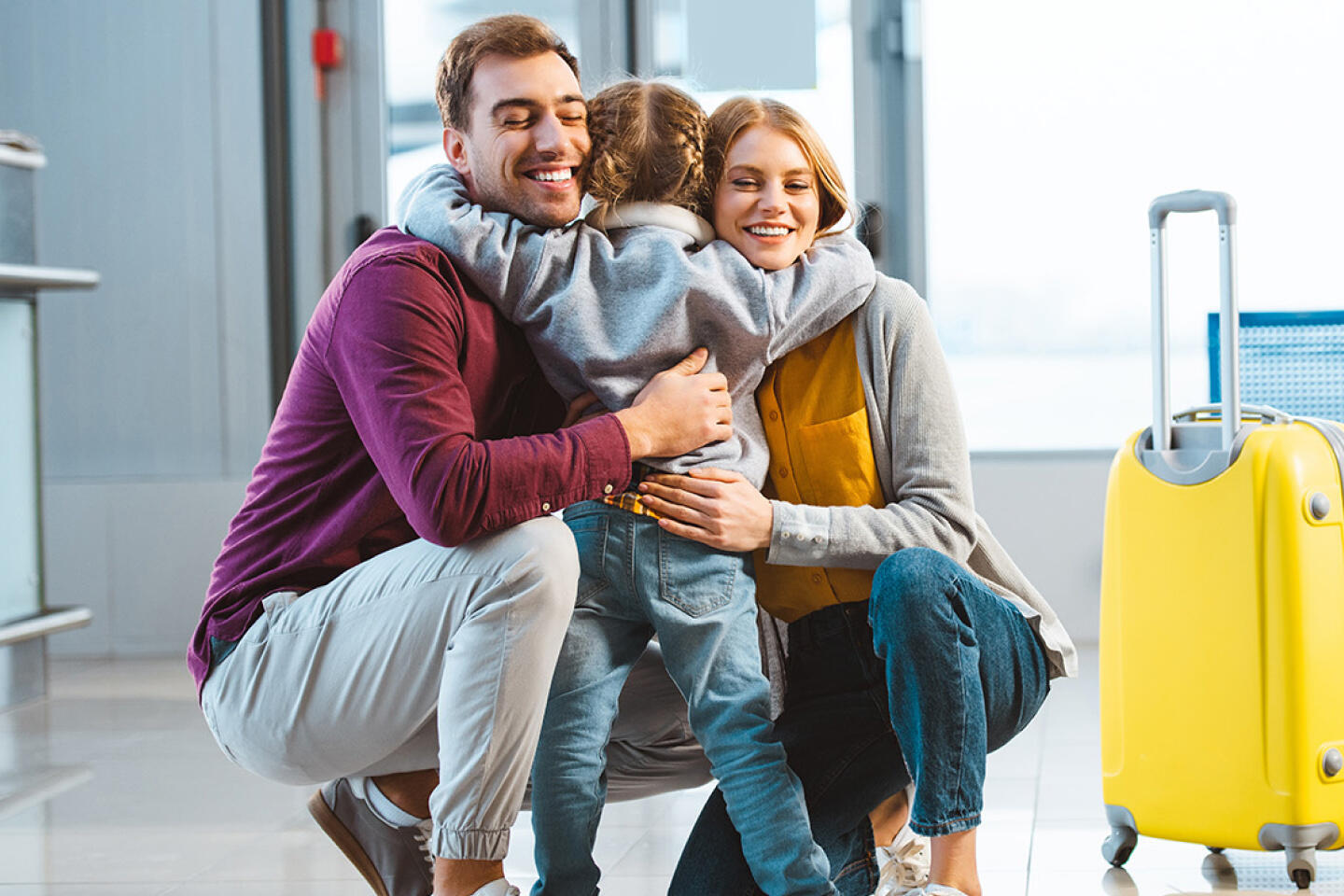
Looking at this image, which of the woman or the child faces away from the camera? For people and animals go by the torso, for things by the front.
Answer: the child

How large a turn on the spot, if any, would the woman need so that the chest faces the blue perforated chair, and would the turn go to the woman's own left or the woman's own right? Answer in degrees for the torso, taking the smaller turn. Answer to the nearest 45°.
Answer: approximately 180°

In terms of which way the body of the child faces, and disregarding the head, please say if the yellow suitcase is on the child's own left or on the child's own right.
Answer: on the child's own right

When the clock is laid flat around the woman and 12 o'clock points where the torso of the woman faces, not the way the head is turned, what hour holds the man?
The man is roughly at 1 o'clock from the woman.

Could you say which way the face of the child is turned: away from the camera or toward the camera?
away from the camera

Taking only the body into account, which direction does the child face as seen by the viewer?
away from the camera

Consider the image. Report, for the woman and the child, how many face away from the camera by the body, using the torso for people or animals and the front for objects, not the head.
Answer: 1
